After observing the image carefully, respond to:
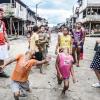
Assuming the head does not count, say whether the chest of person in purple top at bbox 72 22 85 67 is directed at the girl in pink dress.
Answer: yes

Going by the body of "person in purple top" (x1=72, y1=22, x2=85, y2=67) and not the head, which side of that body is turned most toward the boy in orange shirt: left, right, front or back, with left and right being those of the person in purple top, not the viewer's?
front

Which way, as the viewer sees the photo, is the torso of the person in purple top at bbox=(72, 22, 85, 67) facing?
toward the camera
